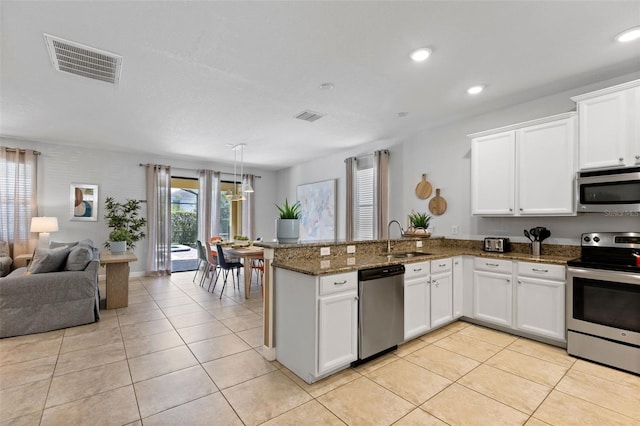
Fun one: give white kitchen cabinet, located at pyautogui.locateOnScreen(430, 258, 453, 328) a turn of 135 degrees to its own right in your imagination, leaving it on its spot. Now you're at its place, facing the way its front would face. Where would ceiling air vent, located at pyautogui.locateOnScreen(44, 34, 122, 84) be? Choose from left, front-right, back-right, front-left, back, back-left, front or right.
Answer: front-left

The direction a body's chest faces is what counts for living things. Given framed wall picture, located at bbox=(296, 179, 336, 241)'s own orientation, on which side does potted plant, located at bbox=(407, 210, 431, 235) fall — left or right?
on its left

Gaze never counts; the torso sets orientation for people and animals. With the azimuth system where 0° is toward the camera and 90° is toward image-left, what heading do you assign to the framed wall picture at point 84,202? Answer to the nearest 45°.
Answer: approximately 0°

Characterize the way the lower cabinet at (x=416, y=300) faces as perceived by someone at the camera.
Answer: facing the viewer and to the right of the viewer
